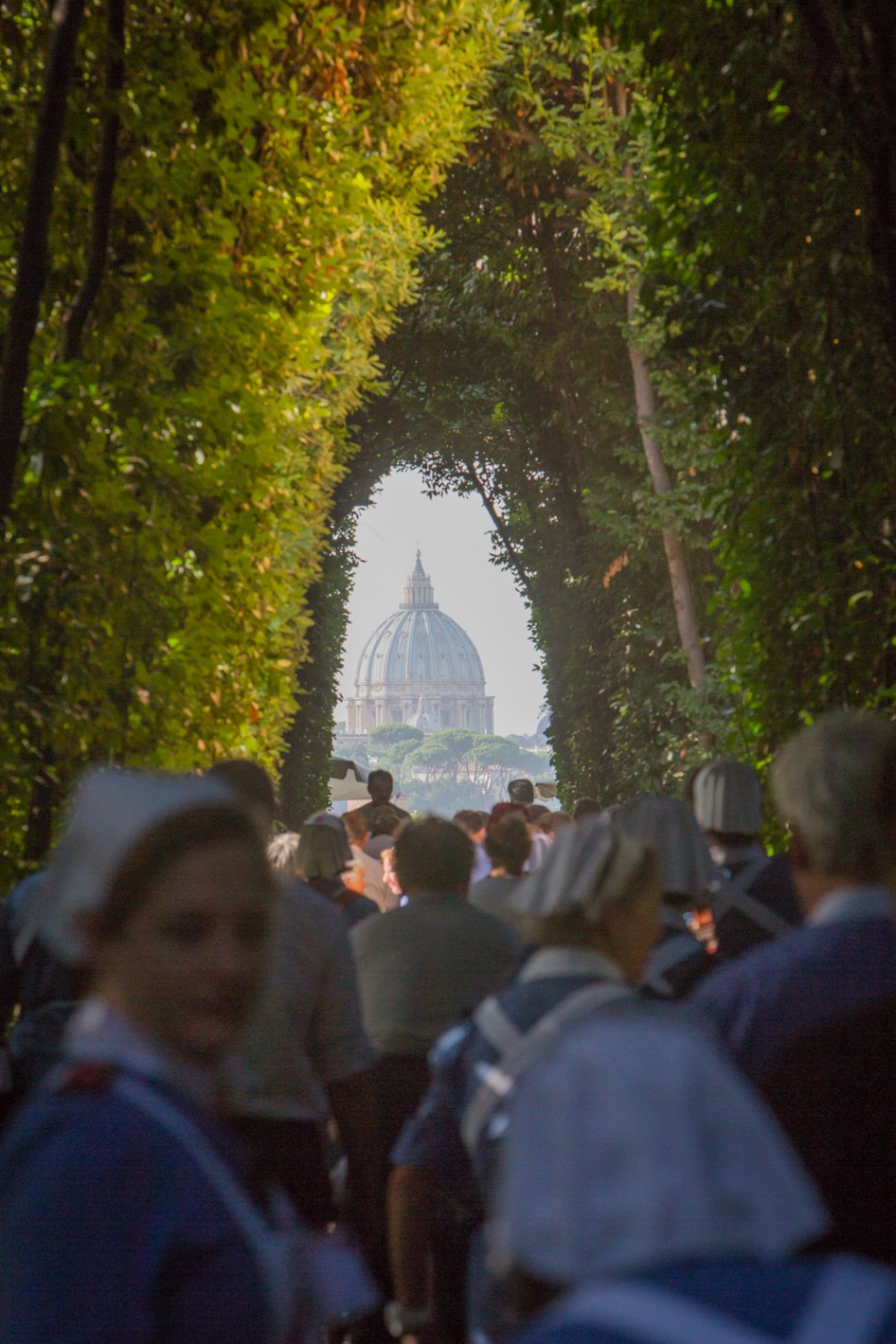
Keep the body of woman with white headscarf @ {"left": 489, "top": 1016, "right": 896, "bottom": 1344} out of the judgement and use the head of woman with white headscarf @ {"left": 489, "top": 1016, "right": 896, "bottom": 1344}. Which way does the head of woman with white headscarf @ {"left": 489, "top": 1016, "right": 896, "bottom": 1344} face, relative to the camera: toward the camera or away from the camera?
away from the camera

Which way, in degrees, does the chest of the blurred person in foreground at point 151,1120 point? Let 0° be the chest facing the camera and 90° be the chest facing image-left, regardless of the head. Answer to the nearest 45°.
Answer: approximately 315°

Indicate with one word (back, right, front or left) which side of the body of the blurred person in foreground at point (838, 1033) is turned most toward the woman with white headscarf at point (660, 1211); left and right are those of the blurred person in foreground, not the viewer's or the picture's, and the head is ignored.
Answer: back

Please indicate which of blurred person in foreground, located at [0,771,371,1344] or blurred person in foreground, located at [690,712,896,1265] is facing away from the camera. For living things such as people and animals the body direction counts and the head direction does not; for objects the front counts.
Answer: blurred person in foreground, located at [690,712,896,1265]

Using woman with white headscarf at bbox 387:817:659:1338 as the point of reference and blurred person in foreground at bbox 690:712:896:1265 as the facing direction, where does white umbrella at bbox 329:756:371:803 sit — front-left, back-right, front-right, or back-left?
back-left

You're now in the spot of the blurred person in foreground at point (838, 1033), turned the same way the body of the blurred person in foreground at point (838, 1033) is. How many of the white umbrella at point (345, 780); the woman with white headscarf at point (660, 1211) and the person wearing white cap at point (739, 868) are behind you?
1

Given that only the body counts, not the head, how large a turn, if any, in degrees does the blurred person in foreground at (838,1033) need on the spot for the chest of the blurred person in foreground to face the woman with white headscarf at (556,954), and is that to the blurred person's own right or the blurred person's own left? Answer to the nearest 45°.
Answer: approximately 90° to the blurred person's own left

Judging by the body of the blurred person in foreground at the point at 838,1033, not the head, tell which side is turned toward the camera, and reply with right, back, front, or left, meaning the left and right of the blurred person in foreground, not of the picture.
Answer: back

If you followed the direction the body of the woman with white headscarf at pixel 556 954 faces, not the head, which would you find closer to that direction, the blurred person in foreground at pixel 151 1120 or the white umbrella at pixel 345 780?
the white umbrella

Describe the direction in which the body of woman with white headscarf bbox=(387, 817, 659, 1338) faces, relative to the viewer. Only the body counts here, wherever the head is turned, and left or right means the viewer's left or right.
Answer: facing away from the viewer and to the right of the viewer

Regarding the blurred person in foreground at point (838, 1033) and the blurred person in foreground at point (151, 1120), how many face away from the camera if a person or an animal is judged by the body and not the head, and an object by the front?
1
